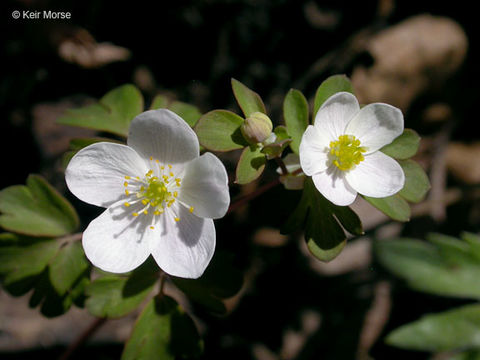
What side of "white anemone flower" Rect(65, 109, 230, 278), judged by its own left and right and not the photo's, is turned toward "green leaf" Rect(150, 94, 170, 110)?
back

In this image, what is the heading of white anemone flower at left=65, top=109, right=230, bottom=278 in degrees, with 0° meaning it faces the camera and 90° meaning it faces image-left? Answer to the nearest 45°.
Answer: approximately 0°

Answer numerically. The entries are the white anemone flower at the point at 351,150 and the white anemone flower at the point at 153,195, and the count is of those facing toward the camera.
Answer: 2

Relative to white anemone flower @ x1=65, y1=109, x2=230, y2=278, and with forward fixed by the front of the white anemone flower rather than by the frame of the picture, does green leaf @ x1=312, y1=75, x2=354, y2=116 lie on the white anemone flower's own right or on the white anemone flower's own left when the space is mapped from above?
on the white anemone flower's own left

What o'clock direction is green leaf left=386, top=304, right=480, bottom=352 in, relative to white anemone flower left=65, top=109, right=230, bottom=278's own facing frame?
The green leaf is roughly at 9 o'clock from the white anemone flower.
